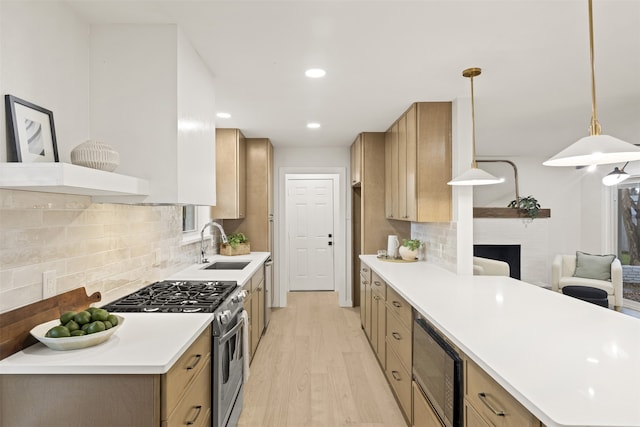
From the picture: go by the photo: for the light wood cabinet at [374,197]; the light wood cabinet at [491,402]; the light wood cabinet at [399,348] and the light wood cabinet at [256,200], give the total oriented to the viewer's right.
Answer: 1

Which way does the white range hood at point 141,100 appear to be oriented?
to the viewer's right

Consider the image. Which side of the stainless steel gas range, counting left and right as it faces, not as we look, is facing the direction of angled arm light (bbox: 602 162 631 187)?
front

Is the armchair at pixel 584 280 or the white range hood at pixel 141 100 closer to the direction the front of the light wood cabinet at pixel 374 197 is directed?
the white range hood

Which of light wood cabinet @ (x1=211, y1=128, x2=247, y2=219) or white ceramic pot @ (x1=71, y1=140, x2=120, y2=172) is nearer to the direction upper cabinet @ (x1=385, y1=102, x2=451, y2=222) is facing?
the light wood cabinet

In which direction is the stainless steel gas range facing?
to the viewer's right

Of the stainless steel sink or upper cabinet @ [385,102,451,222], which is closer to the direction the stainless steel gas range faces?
the upper cabinet

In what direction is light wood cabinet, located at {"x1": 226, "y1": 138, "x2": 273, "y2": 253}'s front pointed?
to the viewer's right

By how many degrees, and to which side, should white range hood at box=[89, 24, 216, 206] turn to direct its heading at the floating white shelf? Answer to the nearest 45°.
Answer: approximately 135° to its right

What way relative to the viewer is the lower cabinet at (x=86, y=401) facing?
to the viewer's right

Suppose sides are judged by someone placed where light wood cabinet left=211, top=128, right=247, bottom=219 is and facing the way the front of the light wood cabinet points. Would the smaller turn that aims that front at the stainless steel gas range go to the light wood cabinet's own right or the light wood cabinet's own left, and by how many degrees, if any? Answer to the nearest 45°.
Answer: approximately 90° to the light wood cabinet's own right

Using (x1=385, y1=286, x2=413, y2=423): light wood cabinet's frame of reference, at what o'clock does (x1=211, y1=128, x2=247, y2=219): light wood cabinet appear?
(x1=211, y1=128, x2=247, y2=219): light wood cabinet is roughly at 1 o'clock from (x1=385, y1=286, x2=413, y2=423): light wood cabinet.

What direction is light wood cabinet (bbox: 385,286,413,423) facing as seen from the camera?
to the viewer's left

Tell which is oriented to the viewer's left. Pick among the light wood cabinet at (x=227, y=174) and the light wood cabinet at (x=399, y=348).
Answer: the light wood cabinet at (x=399, y=348)

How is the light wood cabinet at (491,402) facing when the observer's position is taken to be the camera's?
facing the viewer and to the left of the viewer

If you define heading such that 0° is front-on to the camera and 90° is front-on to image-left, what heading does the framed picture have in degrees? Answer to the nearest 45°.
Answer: approximately 315°
